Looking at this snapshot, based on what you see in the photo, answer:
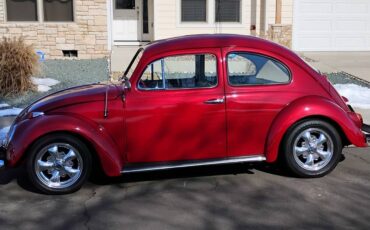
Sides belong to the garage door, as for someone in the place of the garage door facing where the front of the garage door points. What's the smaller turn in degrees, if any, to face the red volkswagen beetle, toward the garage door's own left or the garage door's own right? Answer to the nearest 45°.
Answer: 0° — it already faces it

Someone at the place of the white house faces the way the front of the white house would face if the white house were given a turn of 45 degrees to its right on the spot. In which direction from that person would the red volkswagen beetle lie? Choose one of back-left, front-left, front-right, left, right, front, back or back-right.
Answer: front-left

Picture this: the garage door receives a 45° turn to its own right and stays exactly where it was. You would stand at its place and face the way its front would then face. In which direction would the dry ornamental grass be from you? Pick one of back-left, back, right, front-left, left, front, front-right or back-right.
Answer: front

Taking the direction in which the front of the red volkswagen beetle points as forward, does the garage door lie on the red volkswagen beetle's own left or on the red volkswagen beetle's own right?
on the red volkswagen beetle's own right

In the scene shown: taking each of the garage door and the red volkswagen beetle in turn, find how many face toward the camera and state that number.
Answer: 1

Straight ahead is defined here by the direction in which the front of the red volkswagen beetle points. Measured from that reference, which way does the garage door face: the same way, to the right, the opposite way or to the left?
to the left

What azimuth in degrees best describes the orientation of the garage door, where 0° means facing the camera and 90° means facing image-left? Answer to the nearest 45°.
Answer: approximately 0°

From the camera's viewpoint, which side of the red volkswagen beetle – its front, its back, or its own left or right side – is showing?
left

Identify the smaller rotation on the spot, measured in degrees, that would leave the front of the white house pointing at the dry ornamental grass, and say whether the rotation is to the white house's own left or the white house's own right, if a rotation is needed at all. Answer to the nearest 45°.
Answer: approximately 45° to the white house's own right

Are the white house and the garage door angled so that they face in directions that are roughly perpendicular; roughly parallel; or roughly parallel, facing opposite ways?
roughly parallel

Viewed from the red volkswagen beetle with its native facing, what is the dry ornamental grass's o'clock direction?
The dry ornamental grass is roughly at 2 o'clock from the red volkswagen beetle.
